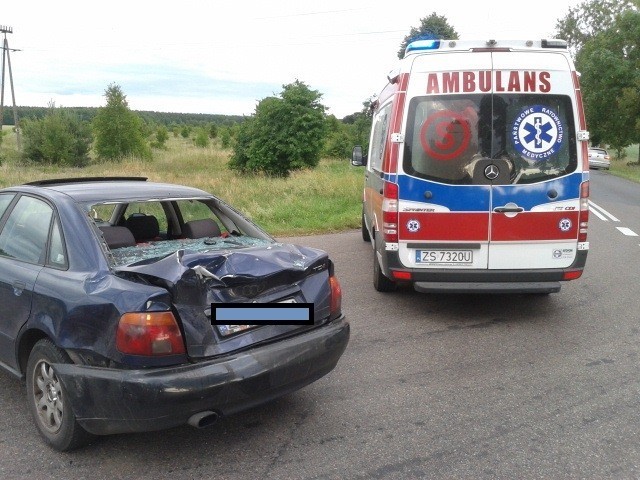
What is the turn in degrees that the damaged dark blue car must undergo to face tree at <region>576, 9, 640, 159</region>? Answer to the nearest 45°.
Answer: approximately 90° to its right

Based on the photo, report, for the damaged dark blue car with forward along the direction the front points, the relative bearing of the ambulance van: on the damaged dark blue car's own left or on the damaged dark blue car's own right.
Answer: on the damaged dark blue car's own right

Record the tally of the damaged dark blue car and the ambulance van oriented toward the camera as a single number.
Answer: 0

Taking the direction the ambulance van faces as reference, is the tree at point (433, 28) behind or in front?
in front

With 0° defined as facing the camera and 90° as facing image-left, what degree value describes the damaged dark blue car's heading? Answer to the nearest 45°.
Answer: approximately 135°

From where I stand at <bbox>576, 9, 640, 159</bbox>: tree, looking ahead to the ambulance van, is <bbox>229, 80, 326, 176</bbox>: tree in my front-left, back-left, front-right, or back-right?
front-right

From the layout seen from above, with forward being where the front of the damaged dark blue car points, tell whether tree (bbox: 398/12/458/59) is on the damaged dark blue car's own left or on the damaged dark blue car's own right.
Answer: on the damaged dark blue car's own right

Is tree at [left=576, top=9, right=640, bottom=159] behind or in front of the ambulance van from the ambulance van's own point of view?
in front

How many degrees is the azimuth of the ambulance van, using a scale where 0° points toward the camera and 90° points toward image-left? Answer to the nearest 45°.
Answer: approximately 180°

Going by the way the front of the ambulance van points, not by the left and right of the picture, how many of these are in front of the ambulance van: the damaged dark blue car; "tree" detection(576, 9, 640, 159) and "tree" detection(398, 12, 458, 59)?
2

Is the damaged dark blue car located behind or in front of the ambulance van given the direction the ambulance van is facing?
behind
